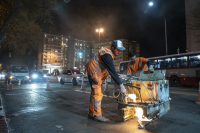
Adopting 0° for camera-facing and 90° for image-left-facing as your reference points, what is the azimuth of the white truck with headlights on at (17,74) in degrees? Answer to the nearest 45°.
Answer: approximately 0°

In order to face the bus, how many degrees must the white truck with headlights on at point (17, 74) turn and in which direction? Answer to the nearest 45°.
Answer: approximately 45° to its left

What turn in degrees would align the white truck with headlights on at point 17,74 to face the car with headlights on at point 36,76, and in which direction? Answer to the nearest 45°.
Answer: approximately 135° to its left

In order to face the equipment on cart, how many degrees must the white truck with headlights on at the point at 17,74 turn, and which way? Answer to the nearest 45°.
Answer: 0° — it already faces it

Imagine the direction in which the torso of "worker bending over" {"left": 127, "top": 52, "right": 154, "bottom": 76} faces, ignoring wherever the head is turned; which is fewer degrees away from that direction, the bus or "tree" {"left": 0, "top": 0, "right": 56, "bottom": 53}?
the tree

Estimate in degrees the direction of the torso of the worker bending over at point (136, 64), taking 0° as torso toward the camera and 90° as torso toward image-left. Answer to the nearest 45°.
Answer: approximately 45°
